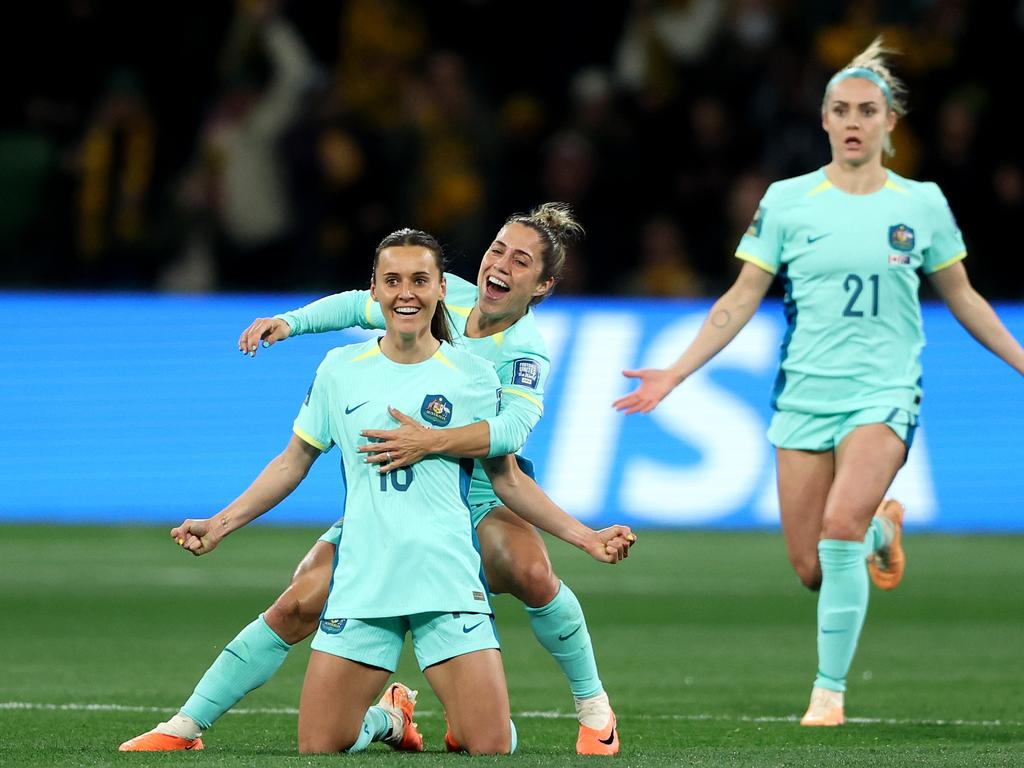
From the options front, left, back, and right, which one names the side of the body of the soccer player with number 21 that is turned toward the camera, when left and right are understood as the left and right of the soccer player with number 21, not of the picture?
front

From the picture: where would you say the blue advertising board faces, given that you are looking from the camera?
facing the viewer

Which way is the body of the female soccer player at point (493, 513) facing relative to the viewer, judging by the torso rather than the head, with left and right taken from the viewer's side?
facing the viewer and to the left of the viewer

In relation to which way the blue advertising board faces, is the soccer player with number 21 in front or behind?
in front

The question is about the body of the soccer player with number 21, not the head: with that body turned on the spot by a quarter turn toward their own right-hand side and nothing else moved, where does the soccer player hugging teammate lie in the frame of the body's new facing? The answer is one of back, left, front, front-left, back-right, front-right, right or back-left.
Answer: front-left

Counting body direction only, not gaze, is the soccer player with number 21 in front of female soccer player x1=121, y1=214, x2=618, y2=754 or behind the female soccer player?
behind

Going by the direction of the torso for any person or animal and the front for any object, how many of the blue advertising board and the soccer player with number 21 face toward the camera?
2

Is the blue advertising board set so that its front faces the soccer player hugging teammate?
yes

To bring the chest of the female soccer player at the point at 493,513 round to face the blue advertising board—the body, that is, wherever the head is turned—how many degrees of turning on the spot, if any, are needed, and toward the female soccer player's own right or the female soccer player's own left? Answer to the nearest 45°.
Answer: approximately 135° to the female soccer player's own right

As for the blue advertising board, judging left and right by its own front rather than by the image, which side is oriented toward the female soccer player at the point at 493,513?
front
